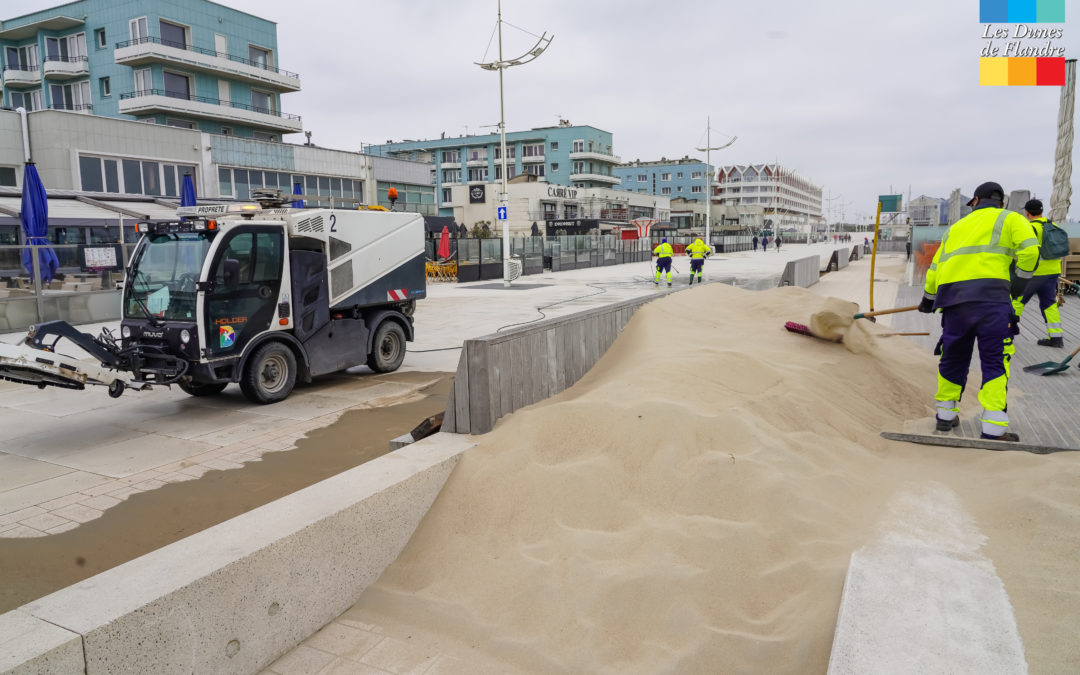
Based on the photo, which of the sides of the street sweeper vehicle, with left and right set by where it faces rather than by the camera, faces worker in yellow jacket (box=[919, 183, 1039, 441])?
left

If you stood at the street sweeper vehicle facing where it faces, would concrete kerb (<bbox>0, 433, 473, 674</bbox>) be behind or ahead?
ahead

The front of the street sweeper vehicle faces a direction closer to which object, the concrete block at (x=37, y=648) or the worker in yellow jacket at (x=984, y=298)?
the concrete block

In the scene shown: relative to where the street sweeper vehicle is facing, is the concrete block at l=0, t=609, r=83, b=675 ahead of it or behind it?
ahead

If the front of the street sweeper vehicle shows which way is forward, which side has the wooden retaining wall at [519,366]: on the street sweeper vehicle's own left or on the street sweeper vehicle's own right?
on the street sweeper vehicle's own left

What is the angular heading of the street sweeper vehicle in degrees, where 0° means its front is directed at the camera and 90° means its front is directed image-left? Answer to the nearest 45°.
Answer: approximately 45°

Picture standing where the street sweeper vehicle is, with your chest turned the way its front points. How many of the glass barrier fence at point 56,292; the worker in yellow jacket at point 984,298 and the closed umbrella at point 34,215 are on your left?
1

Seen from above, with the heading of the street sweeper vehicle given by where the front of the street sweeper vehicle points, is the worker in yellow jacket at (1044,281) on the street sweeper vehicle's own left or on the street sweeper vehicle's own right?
on the street sweeper vehicle's own left
